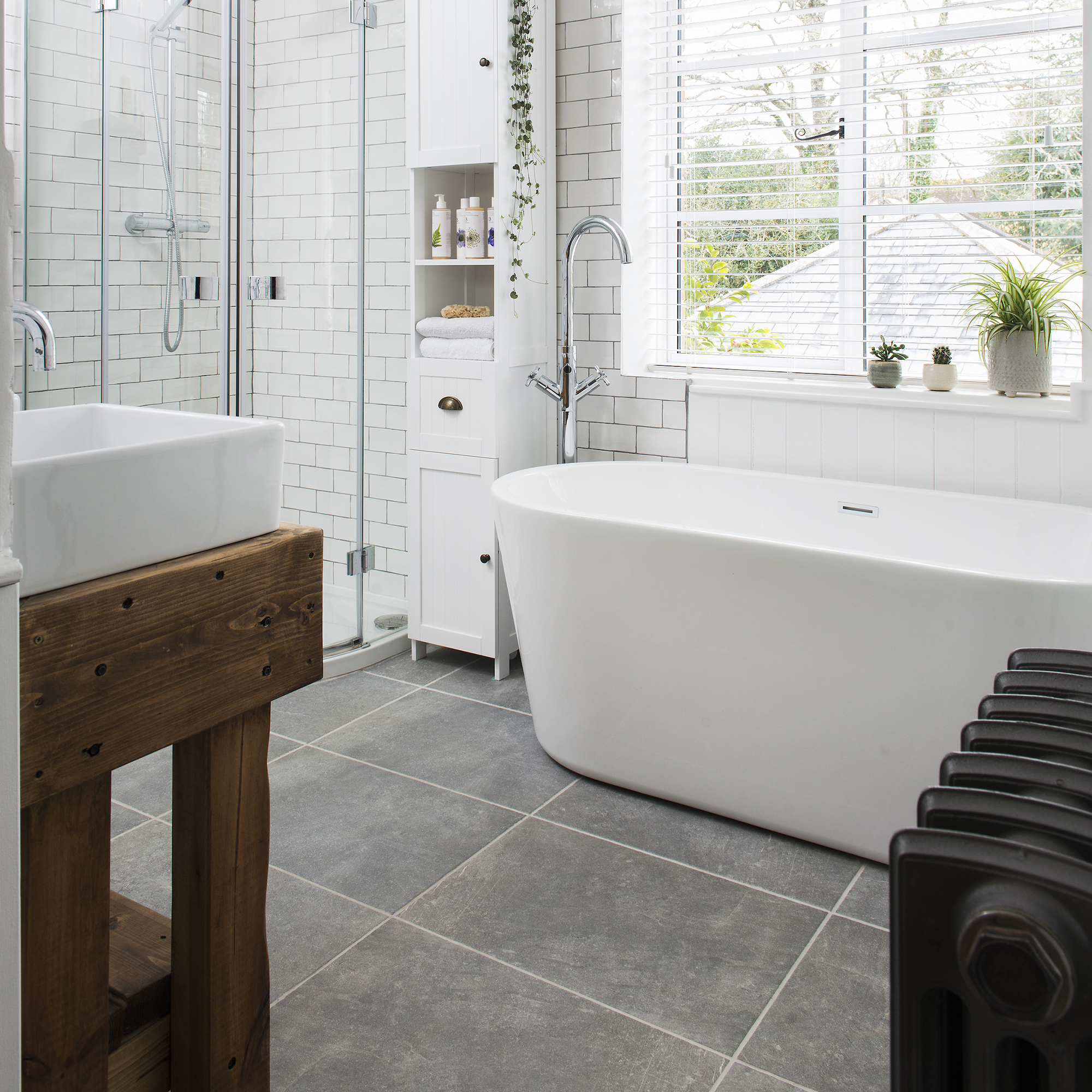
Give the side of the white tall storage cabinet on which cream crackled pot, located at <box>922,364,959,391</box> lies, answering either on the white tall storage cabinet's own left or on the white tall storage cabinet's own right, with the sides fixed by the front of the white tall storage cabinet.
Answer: on the white tall storage cabinet's own left

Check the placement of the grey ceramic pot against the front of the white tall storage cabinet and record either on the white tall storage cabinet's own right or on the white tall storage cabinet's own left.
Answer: on the white tall storage cabinet's own left

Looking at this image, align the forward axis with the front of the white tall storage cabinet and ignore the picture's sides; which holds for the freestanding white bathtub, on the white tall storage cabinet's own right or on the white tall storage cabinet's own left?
on the white tall storage cabinet's own left

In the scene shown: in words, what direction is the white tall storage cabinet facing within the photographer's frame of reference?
facing the viewer and to the left of the viewer

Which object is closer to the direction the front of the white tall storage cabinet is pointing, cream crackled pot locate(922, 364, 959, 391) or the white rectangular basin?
the white rectangular basin
